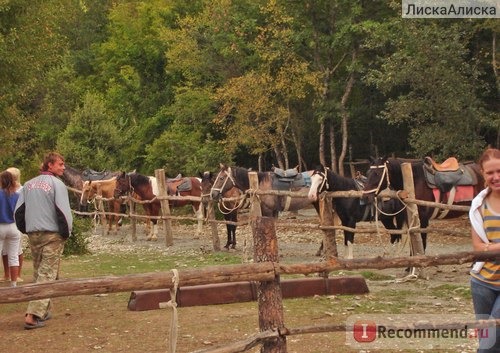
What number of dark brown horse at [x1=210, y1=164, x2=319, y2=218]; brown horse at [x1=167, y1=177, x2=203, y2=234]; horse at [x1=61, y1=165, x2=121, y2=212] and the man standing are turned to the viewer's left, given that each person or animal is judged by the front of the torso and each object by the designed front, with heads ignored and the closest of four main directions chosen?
3

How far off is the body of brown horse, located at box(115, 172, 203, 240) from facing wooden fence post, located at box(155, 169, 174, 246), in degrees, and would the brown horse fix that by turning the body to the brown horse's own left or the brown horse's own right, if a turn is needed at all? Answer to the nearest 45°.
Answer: approximately 90° to the brown horse's own left

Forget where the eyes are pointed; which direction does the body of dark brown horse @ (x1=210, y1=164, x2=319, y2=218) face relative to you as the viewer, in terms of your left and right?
facing to the left of the viewer

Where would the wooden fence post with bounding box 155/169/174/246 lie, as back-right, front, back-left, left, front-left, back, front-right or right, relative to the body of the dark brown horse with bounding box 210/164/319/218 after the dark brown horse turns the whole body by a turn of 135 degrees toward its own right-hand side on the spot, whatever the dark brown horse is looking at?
left

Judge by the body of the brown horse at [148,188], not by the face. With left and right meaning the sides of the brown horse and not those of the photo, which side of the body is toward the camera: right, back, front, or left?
left

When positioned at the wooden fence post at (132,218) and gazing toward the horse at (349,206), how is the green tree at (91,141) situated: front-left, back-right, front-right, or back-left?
back-left

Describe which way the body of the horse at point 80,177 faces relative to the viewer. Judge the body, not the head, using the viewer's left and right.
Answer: facing to the left of the viewer

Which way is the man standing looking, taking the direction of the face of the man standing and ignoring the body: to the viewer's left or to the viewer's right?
to the viewer's right

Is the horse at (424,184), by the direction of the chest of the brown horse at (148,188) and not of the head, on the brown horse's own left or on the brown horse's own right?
on the brown horse's own left
